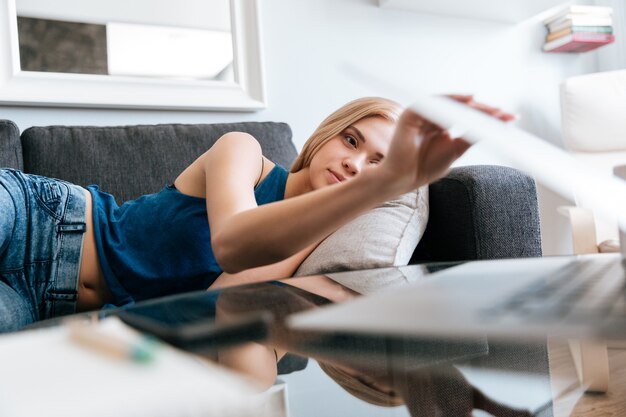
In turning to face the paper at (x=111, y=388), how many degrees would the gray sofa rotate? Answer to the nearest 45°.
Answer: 0° — it already faces it

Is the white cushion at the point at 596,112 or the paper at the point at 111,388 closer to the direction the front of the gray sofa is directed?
the paper

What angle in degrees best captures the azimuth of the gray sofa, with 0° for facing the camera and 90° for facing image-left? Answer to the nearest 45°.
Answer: approximately 0°

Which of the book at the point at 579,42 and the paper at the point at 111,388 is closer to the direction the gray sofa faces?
the paper

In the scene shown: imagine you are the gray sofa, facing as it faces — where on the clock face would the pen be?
The pen is roughly at 12 o'clock from the gray sofa.

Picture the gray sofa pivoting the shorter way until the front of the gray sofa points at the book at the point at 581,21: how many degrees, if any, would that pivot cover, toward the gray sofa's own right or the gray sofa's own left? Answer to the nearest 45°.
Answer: approximately 135° to the gray sofa's own left

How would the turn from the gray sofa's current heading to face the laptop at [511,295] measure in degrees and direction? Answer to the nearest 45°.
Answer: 0° — it already faces it
